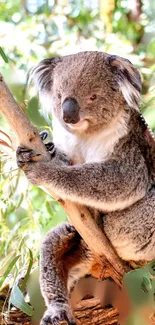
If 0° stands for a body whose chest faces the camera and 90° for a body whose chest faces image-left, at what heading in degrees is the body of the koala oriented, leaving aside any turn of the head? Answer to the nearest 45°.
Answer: approximately 45°
